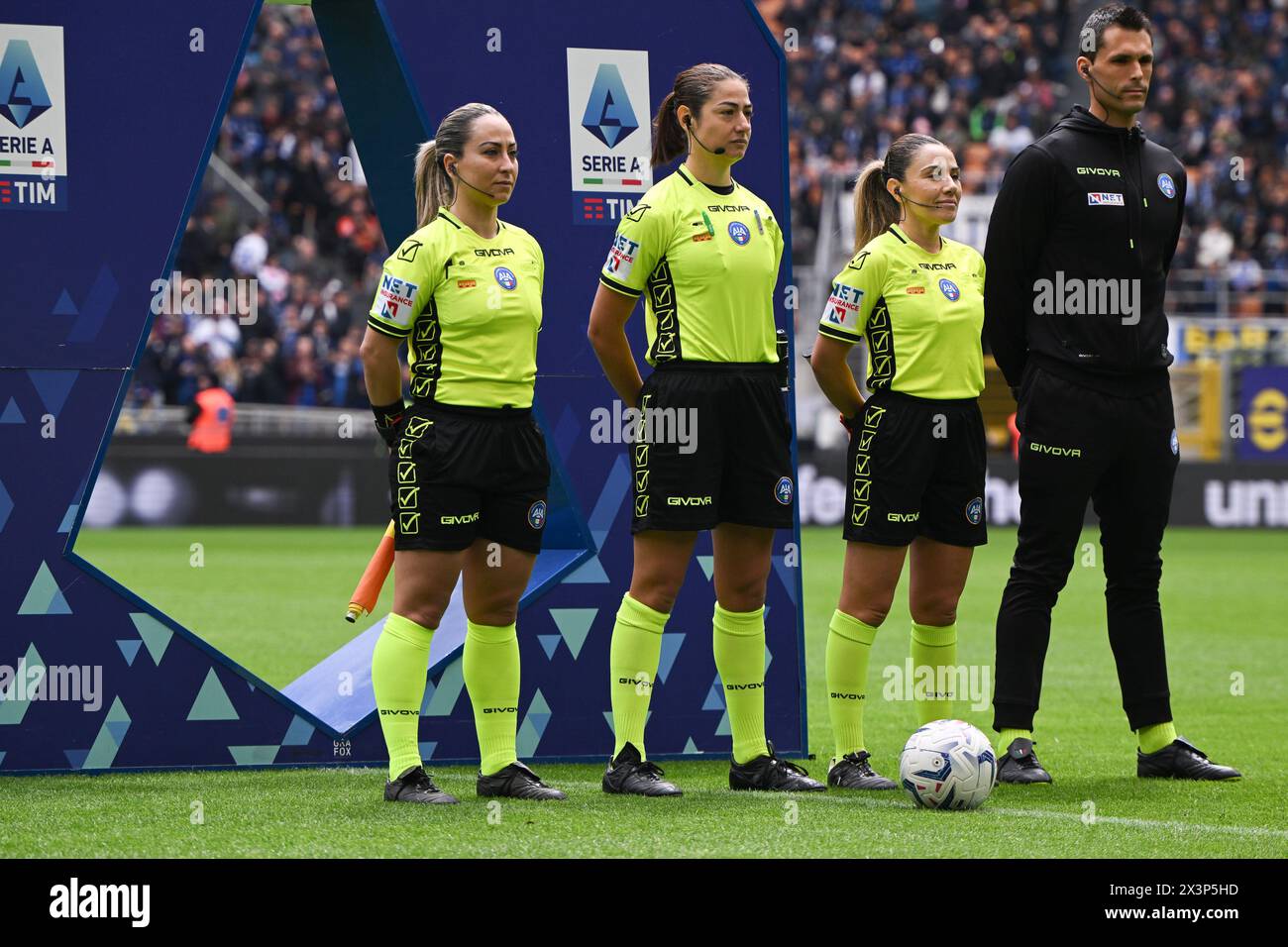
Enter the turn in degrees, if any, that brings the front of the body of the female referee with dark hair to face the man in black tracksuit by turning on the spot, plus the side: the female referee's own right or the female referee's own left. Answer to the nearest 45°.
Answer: approximately 45° to the female referee's own left

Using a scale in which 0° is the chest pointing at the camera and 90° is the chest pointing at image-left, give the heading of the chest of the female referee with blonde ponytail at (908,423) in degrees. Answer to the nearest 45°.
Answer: approximately 315°

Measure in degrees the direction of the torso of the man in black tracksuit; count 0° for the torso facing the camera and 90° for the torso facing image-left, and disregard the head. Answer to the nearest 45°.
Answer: approximately 315°

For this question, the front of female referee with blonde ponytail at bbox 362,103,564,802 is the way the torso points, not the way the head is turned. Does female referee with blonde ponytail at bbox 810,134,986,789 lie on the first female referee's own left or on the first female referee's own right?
on the first female referee's own left

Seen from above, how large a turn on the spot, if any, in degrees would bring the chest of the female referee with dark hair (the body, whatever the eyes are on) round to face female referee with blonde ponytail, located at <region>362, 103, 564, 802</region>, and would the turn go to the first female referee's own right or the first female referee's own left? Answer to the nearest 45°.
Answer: approximately 135° to the first female referee's own right

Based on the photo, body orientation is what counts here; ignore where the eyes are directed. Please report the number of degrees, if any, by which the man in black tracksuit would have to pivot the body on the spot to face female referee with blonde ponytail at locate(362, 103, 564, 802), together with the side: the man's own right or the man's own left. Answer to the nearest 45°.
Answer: approximately 90° to the man's own right

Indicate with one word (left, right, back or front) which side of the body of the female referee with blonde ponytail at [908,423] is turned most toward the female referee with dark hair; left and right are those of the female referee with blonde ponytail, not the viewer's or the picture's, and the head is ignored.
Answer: right
